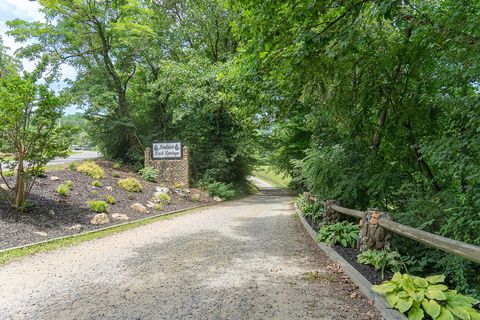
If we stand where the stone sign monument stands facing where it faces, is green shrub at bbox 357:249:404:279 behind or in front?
in front

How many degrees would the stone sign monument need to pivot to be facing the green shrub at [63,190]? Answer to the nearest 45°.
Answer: approximately 45° to its right

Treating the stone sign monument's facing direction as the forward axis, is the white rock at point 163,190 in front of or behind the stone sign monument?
in front

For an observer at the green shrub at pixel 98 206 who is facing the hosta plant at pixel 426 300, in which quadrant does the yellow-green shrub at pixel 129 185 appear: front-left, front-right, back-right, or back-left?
back-left

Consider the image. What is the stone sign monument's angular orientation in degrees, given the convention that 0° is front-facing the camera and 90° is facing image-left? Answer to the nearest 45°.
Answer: approximately 0°

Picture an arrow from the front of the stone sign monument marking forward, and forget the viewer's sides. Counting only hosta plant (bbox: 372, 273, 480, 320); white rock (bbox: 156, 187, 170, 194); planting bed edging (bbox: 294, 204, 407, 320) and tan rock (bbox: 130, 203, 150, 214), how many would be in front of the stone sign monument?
4

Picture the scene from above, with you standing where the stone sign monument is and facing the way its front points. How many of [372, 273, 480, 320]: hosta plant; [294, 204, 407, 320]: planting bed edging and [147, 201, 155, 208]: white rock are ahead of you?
3

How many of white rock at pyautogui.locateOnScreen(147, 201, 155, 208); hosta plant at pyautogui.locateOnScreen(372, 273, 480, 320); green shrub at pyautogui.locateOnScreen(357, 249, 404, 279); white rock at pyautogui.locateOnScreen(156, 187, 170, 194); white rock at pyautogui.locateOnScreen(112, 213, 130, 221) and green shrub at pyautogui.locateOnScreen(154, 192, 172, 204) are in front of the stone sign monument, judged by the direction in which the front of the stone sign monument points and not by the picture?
6

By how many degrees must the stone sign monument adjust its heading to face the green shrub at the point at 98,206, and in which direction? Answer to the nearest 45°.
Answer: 0° — it already faces it

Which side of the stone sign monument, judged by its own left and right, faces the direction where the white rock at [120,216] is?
front

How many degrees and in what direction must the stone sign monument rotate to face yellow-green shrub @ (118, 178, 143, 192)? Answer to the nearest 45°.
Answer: approximately 45° to its right
